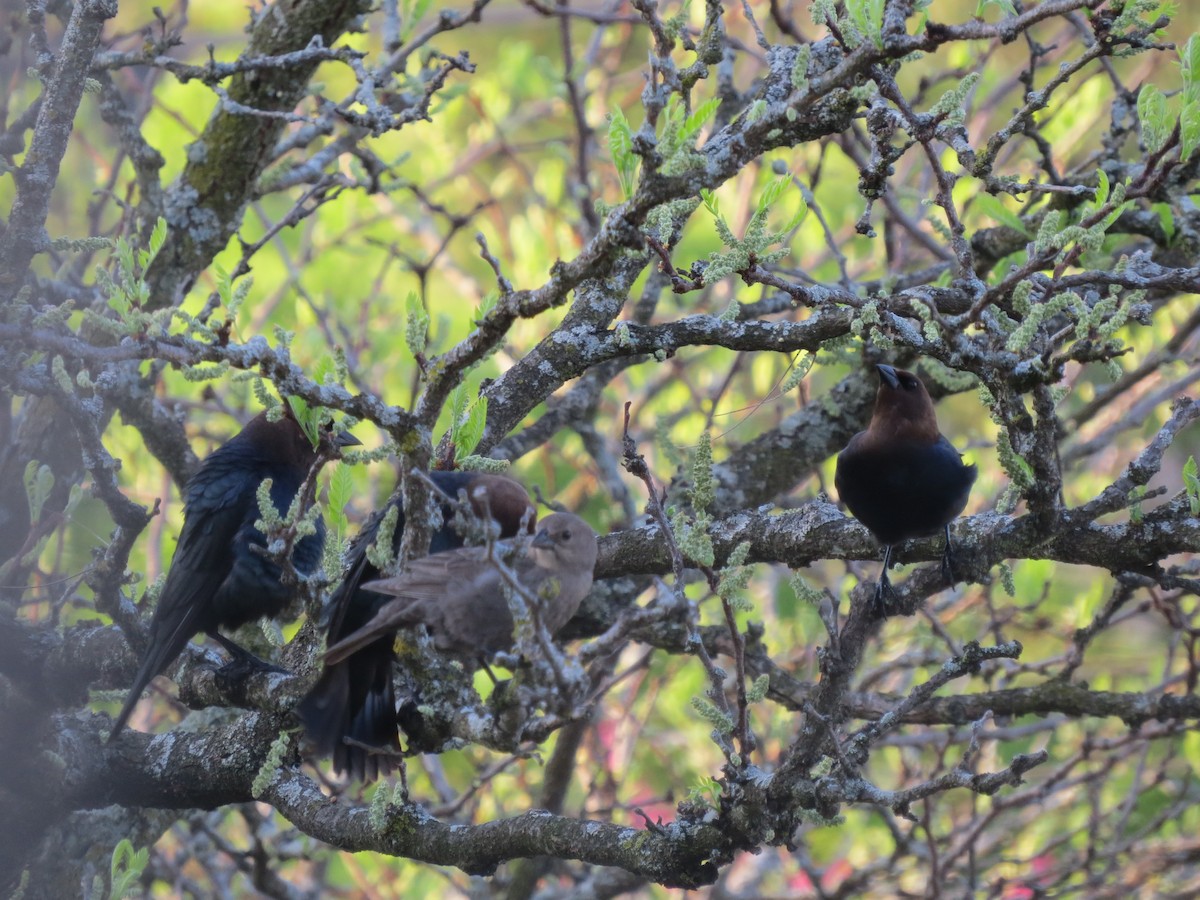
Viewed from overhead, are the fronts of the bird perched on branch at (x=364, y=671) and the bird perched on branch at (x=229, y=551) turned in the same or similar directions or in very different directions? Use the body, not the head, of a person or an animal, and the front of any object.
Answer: same or similar directions

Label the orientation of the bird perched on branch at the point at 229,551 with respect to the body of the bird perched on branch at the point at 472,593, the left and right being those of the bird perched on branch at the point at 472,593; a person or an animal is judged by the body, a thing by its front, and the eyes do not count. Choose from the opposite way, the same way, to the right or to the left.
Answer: the same way

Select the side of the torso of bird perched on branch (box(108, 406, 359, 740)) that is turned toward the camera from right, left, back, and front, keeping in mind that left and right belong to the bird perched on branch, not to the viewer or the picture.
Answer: right

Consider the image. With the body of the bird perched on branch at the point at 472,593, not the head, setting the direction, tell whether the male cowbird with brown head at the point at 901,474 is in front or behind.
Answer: in front

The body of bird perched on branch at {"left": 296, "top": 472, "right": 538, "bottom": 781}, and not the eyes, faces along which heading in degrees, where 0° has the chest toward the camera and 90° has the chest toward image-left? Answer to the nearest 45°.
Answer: approximately 270°

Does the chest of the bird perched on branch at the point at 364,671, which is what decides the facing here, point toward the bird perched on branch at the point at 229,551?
no

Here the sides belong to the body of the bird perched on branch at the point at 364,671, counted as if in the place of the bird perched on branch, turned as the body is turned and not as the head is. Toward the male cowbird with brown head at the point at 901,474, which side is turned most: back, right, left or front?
front

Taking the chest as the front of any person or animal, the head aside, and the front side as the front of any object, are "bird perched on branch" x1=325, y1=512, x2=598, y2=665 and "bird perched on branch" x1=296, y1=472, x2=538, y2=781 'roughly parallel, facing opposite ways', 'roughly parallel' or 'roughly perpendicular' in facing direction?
roughly parallel

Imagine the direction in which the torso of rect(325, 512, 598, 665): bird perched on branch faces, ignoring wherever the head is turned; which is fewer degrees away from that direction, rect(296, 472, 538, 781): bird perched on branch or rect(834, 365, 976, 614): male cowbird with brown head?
the male cowbird with brown head

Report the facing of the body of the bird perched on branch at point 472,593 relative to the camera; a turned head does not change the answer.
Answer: to the viewer's right
